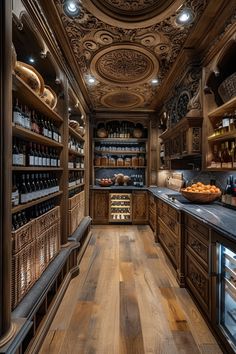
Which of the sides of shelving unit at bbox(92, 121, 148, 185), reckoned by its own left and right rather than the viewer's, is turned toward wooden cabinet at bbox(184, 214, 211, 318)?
front

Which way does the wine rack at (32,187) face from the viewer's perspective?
to the viewer's right

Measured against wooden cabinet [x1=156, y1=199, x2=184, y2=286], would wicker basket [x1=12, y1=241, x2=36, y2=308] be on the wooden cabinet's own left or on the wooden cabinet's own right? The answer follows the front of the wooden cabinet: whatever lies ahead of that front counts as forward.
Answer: on the wooden cabinet's own left

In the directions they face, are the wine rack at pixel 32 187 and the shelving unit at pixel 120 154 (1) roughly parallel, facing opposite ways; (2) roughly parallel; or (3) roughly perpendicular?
roughly perpendicular

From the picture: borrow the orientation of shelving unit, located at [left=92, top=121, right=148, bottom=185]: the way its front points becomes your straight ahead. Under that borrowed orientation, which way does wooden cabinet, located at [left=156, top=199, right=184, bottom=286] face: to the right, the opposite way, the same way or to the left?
to the right

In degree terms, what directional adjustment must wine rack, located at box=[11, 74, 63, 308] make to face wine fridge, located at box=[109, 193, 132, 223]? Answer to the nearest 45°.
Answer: approximately 45° to its left

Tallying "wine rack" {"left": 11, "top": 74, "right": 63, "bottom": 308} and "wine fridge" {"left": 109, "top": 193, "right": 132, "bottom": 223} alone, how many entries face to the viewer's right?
1

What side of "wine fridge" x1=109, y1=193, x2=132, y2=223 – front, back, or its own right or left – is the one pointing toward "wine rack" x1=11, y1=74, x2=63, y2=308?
front

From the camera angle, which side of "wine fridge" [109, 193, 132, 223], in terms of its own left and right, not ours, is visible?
front

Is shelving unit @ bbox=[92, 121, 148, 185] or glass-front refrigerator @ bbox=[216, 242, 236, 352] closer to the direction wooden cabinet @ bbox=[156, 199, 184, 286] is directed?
the shelving unit

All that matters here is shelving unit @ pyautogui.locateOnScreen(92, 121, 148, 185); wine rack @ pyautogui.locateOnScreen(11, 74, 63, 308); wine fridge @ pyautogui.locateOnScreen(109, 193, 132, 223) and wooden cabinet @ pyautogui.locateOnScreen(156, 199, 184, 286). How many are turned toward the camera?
2

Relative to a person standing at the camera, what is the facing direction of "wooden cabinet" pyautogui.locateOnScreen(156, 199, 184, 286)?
facing to the left of the viewer

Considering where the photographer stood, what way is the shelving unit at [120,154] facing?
facing the viewer

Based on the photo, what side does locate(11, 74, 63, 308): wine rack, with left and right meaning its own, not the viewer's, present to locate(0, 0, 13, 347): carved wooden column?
right
